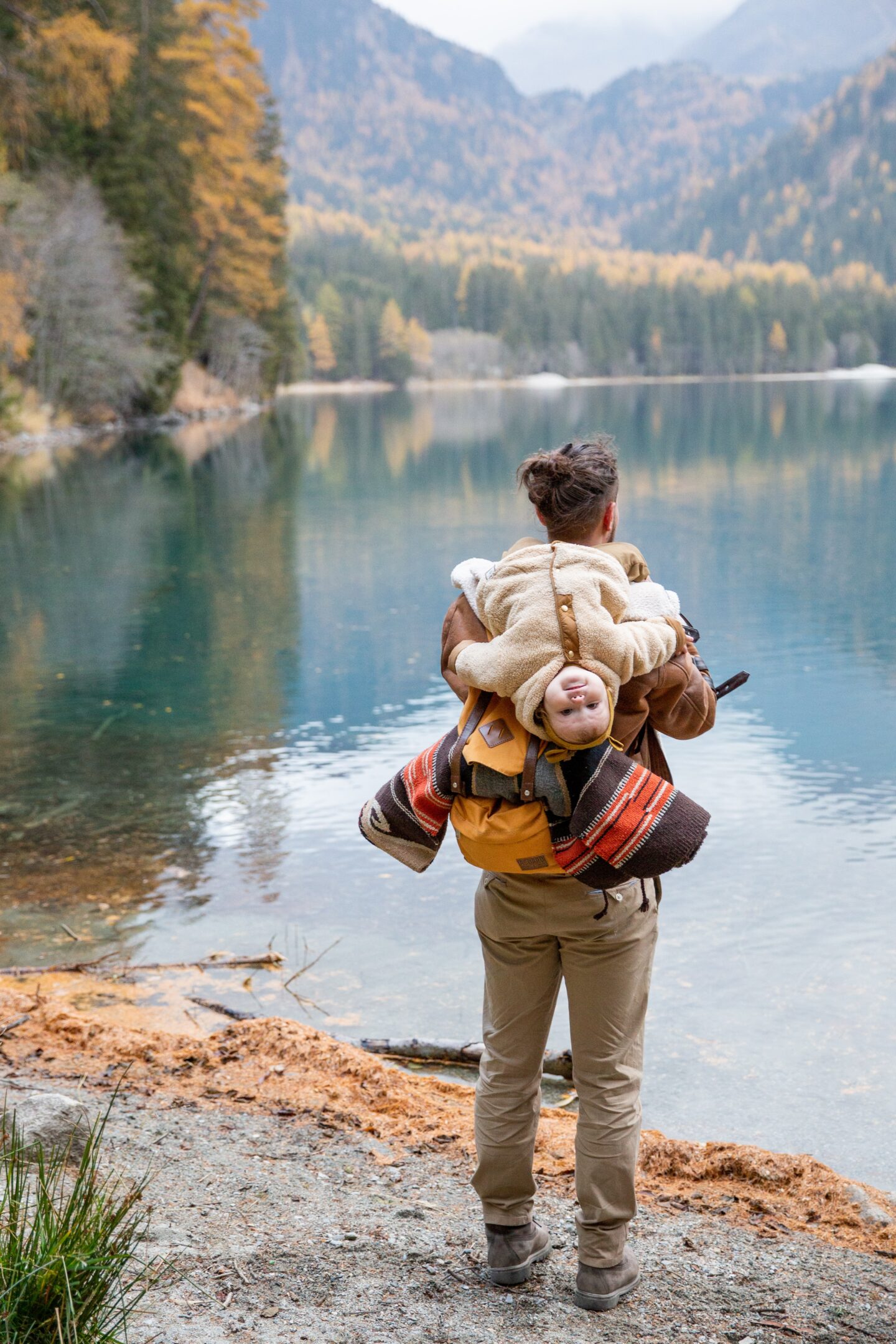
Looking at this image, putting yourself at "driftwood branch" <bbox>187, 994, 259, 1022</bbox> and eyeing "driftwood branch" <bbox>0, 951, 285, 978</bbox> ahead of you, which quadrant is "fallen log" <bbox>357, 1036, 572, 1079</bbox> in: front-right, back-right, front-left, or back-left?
back-right

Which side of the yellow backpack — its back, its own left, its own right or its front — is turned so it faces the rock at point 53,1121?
right

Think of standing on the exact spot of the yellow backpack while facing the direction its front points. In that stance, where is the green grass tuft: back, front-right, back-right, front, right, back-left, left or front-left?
front-right

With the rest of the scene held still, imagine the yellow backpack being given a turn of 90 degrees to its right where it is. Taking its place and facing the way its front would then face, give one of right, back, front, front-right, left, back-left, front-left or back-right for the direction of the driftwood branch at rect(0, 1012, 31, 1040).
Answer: front-right

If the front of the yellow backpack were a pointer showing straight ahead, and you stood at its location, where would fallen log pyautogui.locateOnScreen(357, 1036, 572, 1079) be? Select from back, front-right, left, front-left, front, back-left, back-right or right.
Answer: back

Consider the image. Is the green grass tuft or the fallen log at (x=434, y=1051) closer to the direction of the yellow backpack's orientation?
the green grass tuft

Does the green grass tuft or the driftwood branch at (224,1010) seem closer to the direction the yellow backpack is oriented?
the green grass tuft

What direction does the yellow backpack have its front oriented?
toward the camera
